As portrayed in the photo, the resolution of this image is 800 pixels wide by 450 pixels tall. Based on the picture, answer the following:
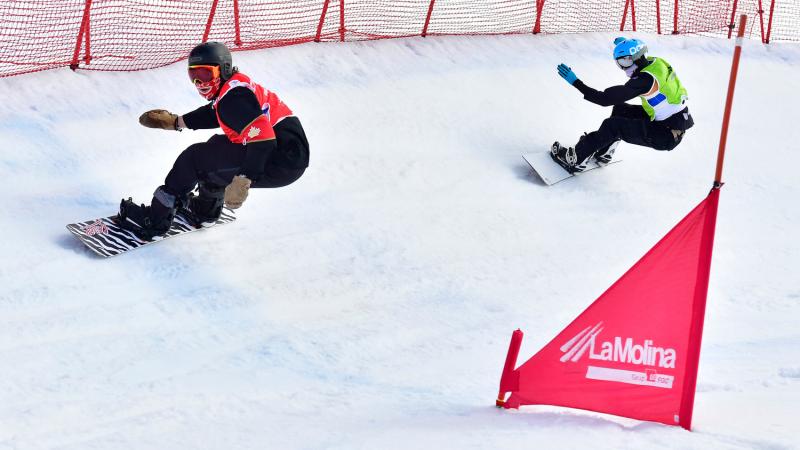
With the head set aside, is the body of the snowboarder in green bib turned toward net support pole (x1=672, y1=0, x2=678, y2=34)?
no

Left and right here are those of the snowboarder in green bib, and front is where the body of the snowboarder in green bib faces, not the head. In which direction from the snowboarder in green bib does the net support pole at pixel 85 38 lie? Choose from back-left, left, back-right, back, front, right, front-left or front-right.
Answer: front

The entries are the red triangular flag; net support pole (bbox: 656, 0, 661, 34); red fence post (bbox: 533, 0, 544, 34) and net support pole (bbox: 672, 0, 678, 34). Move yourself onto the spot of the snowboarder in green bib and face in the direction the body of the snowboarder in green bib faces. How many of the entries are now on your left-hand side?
1

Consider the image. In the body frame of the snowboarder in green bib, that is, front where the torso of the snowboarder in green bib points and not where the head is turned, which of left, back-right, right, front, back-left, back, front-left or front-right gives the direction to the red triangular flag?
left

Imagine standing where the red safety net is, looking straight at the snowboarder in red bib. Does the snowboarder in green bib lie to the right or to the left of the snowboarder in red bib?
left

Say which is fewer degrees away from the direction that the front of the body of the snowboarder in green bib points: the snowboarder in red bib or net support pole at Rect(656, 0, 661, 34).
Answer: the snowboarder in red bib

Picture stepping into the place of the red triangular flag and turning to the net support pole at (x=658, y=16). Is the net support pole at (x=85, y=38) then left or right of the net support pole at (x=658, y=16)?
left

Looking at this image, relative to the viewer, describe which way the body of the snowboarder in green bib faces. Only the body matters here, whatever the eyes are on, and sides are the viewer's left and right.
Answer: facing to the left of the viewer

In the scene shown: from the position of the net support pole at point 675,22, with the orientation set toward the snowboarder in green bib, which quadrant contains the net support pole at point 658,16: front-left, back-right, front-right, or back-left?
front-right

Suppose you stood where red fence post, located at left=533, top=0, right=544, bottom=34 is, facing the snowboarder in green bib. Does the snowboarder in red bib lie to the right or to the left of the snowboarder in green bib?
right
